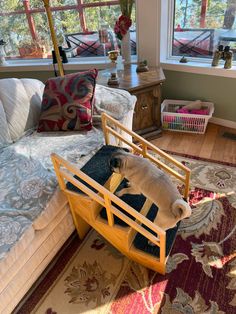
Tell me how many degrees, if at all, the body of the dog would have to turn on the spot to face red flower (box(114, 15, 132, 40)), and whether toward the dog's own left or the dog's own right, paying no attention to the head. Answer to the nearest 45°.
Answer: approximately 45° to the dog's own right

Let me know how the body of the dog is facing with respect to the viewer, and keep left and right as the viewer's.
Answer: facing away from the viewer and to the left of the viewer

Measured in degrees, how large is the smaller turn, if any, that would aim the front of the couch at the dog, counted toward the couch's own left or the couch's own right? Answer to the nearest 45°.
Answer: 0° — it already faces it

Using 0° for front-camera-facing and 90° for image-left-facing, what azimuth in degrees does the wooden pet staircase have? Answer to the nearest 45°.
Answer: approximately 315°

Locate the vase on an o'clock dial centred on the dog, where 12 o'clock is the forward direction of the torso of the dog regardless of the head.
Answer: The vase is roughly at 1 o'clock from the dog.

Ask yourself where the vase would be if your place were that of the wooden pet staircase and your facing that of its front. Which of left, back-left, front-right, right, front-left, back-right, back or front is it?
back-left

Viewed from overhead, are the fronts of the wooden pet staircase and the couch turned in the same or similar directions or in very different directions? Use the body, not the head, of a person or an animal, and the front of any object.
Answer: same or similar directions

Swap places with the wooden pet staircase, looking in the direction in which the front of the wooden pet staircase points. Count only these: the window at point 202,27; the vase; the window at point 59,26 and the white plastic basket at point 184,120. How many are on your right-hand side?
0

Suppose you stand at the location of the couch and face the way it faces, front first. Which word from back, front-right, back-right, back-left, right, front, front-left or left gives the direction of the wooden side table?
left

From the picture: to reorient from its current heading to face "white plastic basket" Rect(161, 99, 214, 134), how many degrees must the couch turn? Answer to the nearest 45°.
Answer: approximately 90° to its left

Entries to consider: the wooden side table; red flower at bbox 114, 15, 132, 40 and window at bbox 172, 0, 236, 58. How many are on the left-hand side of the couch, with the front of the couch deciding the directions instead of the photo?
3

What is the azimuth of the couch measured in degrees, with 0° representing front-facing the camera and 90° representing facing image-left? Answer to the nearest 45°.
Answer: approximately 315°

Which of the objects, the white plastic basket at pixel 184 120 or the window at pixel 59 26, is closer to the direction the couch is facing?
the white plastic basket

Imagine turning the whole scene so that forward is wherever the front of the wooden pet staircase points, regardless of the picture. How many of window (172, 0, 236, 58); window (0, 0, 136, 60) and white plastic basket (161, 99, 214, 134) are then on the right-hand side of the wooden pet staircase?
0

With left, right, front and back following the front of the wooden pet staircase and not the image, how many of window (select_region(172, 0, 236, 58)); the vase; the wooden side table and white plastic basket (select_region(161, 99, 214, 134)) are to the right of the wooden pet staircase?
0
